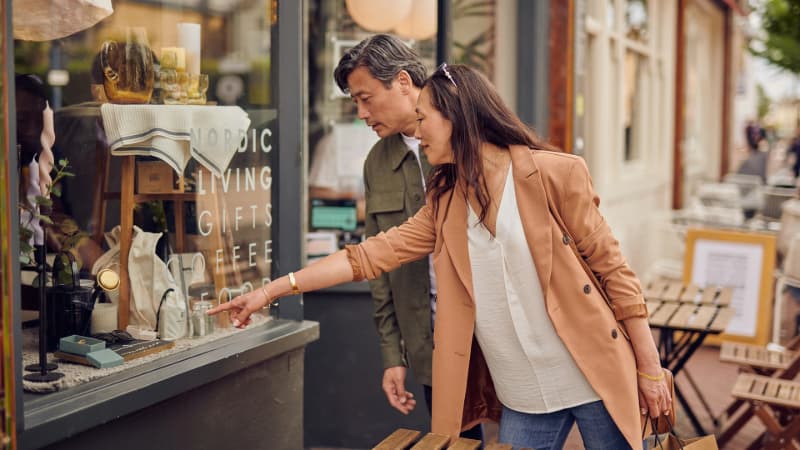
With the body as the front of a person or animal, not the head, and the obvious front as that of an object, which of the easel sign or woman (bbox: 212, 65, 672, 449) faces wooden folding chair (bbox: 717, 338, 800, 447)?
the easel sign

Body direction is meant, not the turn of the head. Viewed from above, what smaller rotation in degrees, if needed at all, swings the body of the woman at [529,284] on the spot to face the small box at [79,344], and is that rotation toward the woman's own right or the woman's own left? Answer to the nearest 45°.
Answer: approximately 45° to the woman's own right

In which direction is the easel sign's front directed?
toward the camera

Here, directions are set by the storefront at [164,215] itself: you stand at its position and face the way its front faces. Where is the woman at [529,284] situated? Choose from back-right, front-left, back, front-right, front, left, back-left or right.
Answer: front

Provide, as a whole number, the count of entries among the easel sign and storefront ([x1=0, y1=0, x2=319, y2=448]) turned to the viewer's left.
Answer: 0

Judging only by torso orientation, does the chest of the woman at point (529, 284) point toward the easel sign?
no

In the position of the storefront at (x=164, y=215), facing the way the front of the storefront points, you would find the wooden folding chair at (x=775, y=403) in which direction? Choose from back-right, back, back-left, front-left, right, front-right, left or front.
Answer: front-left

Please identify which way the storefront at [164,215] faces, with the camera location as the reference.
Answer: facing the viewer and to the right of the viewer

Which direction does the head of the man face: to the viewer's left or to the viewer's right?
to the viewer's left

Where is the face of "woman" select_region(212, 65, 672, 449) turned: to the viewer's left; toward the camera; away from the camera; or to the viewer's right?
to the viewer's left

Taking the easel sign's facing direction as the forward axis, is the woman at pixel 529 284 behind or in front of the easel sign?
in front

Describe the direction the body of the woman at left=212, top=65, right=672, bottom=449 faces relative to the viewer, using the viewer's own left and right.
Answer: facing the viewer and to the left of the viewer

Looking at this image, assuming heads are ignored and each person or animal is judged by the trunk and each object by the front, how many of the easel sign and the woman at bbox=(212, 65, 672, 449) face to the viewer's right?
0

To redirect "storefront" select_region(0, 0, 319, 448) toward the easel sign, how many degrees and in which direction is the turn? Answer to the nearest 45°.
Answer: approximately 90° to its left
